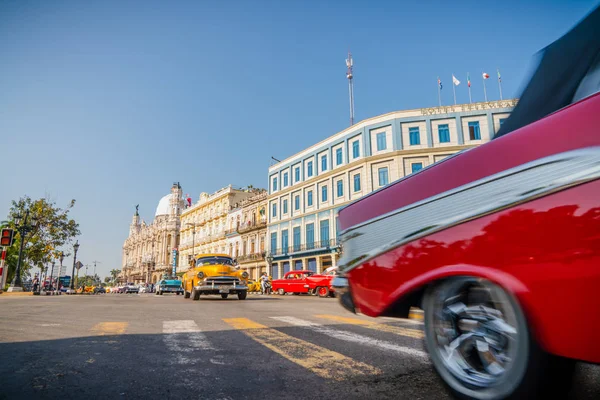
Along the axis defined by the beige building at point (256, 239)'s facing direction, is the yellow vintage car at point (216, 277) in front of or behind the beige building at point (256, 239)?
in front

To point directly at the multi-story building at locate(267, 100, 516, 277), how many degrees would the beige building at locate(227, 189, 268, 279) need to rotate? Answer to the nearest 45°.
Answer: approximately 90° to its left

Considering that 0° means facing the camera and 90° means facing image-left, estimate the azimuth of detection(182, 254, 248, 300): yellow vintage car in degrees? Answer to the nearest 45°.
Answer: approximately 0°

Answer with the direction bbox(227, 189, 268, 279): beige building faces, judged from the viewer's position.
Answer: facing the viewer and to the left of the viewer

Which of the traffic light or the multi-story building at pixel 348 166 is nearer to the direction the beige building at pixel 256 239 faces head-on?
the traffic light

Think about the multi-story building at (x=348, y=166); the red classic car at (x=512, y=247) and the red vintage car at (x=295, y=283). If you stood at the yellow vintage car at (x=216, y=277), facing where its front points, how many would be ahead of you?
1

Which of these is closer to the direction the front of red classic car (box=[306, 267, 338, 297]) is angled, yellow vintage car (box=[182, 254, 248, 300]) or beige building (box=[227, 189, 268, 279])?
the yellow vintage car

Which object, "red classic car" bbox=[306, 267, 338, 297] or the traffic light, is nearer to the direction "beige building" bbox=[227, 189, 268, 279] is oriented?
the traffic light

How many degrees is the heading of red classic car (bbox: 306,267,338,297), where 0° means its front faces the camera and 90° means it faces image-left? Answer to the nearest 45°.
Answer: approximately 45°

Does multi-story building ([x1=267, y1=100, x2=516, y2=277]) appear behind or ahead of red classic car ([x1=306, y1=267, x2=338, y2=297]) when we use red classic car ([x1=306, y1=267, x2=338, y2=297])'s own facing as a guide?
behind

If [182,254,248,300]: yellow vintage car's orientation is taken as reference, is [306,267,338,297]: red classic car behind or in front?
behind

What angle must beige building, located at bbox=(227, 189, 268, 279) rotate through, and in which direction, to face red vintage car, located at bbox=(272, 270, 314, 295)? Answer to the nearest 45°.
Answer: approximately 45° to its left
